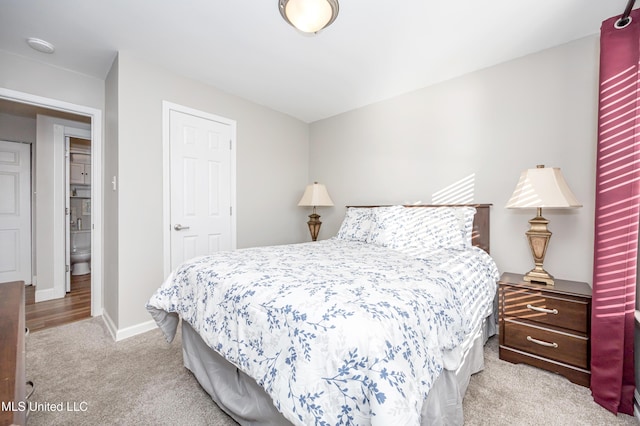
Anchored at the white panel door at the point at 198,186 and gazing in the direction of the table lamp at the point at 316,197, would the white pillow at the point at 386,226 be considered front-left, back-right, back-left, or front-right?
front-right

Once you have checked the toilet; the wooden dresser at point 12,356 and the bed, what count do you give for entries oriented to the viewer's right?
1

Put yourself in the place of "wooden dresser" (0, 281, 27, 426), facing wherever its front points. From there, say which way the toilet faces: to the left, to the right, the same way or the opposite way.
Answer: to the right

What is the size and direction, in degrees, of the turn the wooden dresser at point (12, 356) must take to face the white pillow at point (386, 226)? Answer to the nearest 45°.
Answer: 0° — it already faces it

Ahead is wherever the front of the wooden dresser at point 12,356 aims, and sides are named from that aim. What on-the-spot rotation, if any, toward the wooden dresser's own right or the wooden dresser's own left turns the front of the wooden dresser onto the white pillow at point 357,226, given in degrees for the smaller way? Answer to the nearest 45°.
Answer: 0° — it already faces it

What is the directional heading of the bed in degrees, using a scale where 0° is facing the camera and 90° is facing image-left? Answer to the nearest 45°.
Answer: approximately 45°

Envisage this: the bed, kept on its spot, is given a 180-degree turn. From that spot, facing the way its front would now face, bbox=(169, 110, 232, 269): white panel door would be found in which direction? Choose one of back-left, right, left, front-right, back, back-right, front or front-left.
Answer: left

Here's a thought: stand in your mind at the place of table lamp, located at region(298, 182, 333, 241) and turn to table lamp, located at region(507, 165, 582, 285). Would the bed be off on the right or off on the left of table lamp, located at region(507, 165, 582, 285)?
right

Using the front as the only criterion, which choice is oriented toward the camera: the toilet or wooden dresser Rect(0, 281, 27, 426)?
the toilet

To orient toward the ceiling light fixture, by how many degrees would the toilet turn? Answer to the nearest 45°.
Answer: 0° — it already faces it

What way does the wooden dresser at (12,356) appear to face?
to the viewer's right

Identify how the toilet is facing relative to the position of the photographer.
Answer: facing the viewer

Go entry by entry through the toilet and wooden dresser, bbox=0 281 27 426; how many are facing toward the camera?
1

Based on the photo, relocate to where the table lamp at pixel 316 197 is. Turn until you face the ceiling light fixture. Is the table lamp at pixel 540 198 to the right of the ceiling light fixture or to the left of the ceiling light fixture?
left
